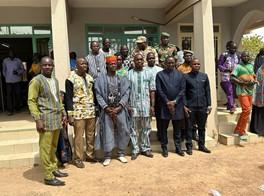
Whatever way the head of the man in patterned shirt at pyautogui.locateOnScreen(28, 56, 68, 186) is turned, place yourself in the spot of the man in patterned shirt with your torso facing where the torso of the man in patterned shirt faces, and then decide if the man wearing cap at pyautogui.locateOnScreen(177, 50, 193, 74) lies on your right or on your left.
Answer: on your left

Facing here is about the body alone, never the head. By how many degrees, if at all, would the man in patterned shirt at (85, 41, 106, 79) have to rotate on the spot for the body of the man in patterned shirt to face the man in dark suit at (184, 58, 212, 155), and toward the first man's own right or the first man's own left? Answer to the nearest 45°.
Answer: approximately 90° to the first man's own left

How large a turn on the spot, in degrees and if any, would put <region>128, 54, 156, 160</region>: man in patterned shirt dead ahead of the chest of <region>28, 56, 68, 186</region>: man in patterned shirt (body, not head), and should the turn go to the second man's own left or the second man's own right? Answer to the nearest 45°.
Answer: approximately 90° to the second man's own left

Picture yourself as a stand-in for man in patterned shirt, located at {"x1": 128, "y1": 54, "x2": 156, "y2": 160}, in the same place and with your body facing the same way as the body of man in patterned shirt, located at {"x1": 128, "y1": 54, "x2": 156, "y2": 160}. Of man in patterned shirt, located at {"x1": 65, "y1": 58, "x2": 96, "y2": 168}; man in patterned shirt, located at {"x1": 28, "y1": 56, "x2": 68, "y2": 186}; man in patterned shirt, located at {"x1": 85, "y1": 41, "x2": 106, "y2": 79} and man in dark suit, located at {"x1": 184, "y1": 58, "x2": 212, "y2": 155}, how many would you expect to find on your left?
1

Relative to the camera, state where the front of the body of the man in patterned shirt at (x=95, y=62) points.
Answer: toward the camera

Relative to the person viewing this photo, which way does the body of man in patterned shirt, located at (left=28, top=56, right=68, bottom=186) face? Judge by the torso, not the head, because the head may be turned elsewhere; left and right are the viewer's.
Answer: facing the viewer and to the right of the viewer

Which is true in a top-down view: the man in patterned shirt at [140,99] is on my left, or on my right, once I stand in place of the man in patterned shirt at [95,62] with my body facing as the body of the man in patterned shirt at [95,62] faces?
on my left

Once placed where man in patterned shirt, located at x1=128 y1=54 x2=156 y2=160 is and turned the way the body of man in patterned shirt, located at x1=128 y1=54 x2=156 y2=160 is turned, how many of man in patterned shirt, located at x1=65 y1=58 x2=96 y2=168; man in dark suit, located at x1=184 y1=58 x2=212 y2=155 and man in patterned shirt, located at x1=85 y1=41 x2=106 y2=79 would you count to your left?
1

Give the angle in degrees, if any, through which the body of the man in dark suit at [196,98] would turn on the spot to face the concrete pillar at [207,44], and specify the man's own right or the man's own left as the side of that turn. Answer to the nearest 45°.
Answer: approximately 180°

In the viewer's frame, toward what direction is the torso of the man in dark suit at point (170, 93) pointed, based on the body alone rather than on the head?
toward the camera

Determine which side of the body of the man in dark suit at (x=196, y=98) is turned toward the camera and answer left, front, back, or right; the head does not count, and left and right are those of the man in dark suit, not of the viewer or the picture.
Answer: front

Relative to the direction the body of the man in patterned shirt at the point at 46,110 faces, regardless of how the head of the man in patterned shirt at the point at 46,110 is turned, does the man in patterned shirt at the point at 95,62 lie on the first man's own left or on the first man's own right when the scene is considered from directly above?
on the first man's own left
